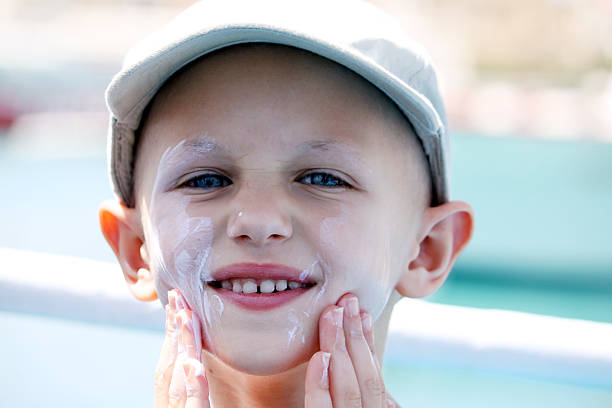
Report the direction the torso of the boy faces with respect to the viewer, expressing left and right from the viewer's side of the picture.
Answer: facing the viewer

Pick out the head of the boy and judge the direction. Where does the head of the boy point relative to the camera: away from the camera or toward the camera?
toward the camera
